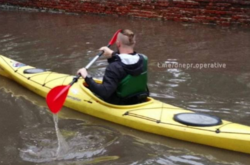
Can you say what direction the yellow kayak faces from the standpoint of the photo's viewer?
facing away from the viewer and to the left of the viewer

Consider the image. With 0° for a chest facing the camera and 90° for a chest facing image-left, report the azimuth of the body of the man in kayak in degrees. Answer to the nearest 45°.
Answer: approximately 135°
